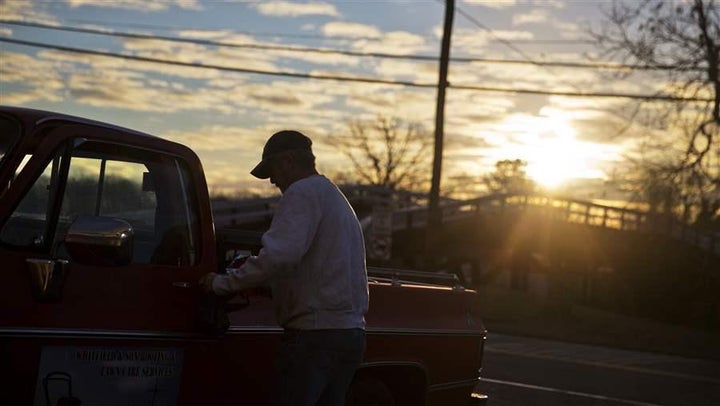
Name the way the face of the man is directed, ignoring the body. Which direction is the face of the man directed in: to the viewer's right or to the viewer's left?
to the viewer's left

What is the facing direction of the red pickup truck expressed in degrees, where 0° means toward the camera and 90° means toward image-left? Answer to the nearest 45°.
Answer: approximately 45°

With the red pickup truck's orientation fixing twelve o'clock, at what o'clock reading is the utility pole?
The utility pole is roughly at 5 o'clock from the red pickup truck.
